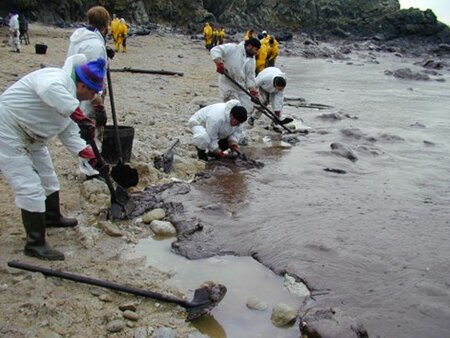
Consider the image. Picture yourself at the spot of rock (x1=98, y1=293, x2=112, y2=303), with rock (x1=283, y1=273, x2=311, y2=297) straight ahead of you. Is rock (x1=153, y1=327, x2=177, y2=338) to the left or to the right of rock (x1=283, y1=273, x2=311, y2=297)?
right

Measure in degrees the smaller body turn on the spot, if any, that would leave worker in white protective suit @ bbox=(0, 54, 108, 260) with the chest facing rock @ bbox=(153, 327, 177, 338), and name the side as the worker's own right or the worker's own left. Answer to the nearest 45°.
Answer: approximately 45° to the worker's own right

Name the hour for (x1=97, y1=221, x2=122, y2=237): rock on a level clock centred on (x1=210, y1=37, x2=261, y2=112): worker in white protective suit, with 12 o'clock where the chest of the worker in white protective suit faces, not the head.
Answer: The rock is roughly at 2 o'clock from the worker in white protective suit.

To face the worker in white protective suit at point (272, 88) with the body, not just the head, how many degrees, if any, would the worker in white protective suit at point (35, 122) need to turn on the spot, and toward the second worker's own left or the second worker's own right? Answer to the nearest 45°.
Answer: approximately 45° to the second worker's own left

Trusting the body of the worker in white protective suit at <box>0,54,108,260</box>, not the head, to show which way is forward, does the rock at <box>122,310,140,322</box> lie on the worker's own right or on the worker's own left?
on the worker's own right

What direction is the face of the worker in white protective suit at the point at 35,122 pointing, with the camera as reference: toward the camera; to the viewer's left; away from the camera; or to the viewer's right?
to the viewer's right

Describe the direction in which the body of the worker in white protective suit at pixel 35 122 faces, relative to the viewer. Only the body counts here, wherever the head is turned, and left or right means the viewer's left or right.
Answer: facing to the right of the viewer
